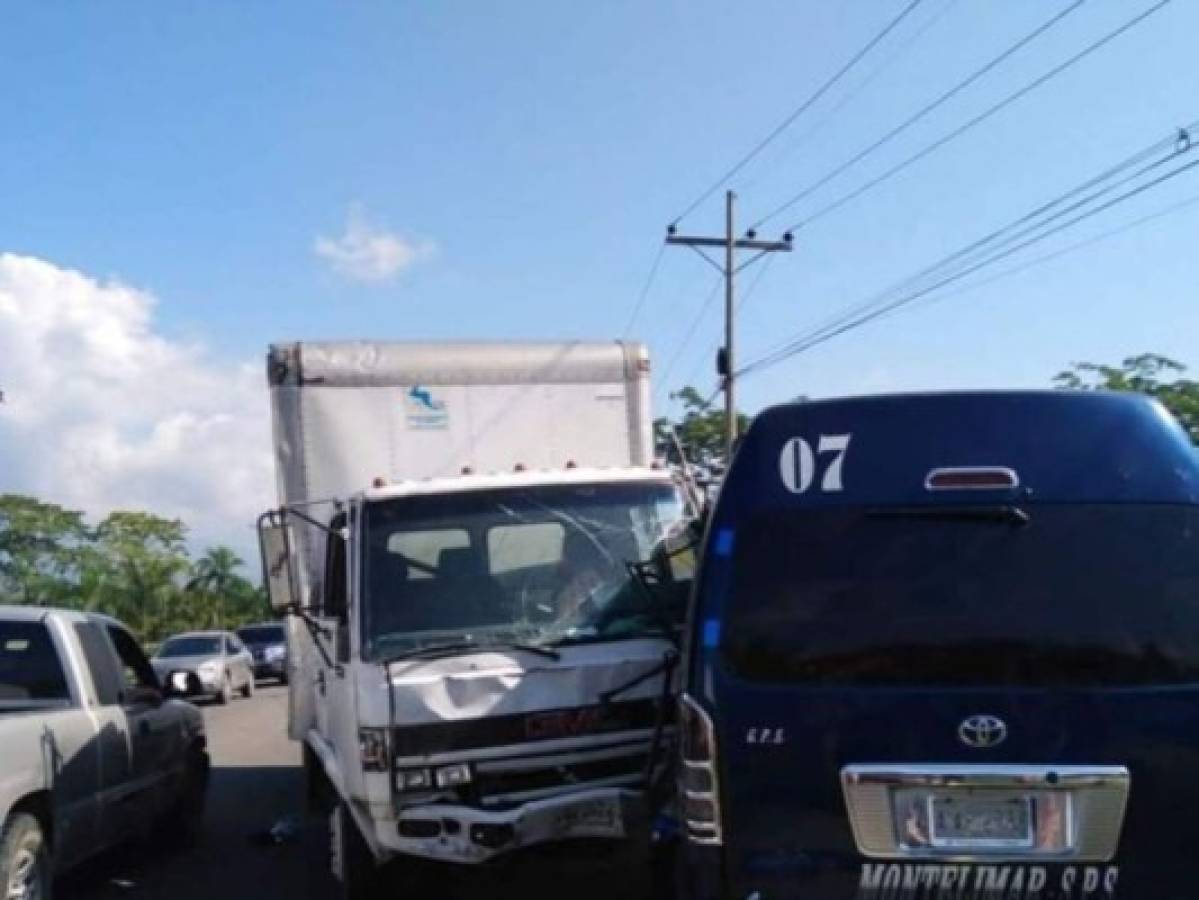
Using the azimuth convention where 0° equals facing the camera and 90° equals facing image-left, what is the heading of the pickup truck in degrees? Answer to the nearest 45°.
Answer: approximately 225°

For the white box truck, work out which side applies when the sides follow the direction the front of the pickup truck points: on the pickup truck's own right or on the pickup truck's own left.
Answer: on the pickup truck's own right

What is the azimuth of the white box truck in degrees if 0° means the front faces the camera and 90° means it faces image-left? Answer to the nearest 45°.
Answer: approximately 0°

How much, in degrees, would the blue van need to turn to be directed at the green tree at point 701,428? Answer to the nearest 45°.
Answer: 0° — it already faces it

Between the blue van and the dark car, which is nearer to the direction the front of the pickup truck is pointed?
the dark car

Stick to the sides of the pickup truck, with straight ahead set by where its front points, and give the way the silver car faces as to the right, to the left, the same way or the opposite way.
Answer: the opposite way

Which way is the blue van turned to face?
away from the camera

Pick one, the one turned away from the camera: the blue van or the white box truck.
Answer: the blue van

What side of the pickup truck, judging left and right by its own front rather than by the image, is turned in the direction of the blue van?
right
